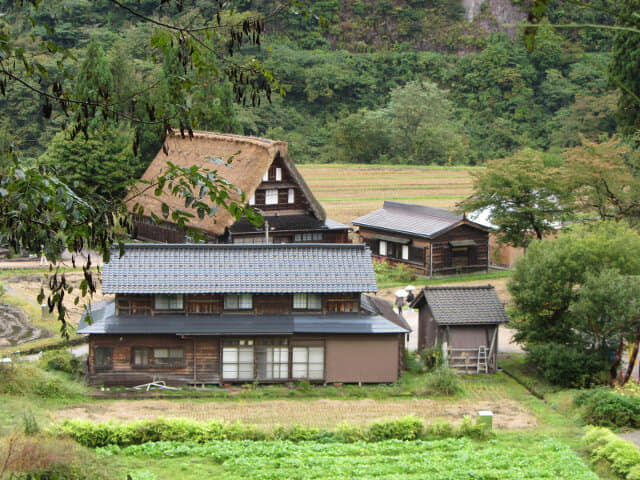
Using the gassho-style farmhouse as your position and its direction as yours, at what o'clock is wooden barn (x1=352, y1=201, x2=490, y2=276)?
The wooden barn is roughly at 10 o'clock from the gassho-style farmhouse.

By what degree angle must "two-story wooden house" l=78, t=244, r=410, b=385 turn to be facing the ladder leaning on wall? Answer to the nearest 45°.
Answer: approximately 90° to its left

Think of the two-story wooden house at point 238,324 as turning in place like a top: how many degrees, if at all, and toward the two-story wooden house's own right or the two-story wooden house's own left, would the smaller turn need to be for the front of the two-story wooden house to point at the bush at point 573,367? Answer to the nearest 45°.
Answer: approximately 90° to the two-story wooden house's own left

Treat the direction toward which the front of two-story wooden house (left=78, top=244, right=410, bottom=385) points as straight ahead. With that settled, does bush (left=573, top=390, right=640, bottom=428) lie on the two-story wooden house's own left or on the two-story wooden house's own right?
on the two-story wooden house's own left

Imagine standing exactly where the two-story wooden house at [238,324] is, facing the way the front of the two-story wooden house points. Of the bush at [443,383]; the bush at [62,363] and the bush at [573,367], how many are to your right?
1

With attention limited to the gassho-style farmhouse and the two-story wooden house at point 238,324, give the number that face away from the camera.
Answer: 0

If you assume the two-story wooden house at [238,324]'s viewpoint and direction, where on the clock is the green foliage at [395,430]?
The green foliage is roughly at 11 o'clock from the two-story wooden house.

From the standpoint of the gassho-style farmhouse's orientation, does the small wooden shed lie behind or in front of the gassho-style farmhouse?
in front

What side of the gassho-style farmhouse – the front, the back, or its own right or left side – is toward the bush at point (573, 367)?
front

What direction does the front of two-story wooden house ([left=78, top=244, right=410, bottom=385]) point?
toward the camera

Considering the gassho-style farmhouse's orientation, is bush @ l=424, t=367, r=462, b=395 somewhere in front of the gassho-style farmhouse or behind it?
in front

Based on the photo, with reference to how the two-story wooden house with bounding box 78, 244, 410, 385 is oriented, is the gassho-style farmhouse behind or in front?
behind

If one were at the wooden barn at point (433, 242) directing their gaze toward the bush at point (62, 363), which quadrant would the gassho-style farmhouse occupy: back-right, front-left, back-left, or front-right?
front-right
